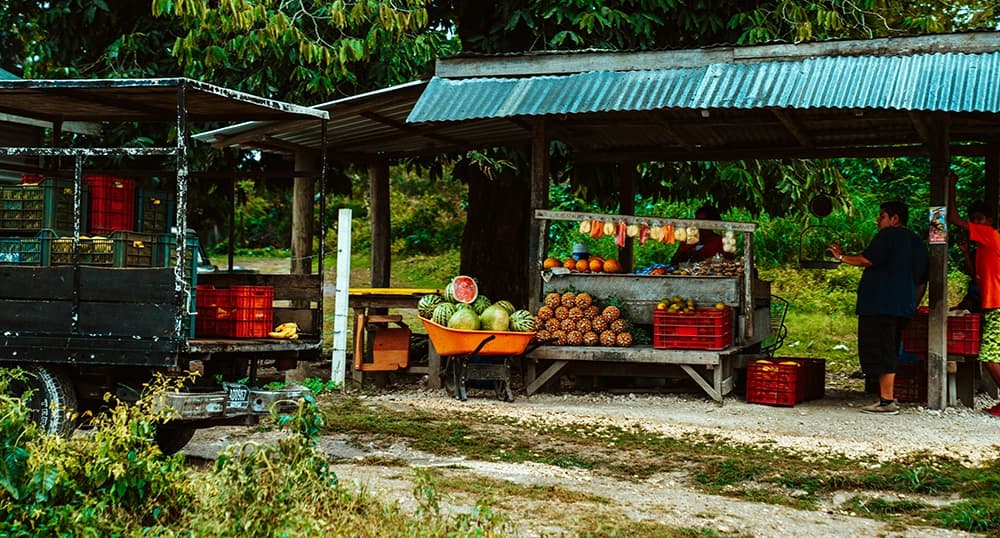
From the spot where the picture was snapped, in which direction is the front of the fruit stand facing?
facing the viewer

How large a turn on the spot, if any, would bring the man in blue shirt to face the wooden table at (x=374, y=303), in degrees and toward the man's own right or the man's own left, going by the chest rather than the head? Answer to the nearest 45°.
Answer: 0° — they already face it

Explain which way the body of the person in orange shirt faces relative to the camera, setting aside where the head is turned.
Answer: to the viewer's left

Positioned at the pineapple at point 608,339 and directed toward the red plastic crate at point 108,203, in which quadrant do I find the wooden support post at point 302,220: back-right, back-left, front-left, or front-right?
front-right

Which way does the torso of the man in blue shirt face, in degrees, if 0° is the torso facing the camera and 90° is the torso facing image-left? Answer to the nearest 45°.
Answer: approximately 90°

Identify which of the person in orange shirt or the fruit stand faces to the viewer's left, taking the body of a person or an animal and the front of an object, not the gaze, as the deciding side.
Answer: the person in orange shirt

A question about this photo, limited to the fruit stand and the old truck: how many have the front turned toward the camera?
1

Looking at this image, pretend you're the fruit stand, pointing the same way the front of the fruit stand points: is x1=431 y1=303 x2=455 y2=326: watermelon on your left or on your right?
on your right

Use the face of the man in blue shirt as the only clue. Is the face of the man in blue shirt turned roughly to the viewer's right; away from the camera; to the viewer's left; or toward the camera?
to the viewer's left

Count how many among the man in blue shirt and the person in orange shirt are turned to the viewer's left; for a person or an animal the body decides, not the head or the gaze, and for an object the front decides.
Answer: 2

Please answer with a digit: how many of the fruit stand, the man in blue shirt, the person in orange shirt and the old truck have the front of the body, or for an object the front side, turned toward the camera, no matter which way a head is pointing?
1

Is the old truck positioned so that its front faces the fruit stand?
no

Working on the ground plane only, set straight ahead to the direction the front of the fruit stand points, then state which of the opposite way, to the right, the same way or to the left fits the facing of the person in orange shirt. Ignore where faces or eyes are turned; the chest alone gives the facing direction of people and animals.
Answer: to the right

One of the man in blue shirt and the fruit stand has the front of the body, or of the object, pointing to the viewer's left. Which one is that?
the man in blue shirt
